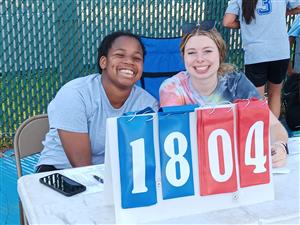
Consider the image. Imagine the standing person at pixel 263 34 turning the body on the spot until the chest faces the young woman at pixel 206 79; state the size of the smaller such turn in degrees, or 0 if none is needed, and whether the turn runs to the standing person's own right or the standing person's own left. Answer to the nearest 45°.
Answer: approximately 180°

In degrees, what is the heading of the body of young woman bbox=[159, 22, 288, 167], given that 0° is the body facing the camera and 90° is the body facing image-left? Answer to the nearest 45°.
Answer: approximately 0°

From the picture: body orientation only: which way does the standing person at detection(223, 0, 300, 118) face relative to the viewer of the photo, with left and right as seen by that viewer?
facing away from the viewer

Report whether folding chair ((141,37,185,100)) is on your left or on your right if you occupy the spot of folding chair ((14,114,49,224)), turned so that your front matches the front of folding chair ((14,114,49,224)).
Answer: on your left

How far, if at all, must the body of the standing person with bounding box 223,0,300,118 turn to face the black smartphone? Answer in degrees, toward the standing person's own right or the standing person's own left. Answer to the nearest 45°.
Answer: approximately 180°

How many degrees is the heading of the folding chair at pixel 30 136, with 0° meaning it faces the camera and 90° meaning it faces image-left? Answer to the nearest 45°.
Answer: approximately 315°

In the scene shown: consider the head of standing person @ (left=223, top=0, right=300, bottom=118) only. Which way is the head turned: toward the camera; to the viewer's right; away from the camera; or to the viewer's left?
away from the camera

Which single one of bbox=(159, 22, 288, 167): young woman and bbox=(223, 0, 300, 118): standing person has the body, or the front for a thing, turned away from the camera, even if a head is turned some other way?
the standing person

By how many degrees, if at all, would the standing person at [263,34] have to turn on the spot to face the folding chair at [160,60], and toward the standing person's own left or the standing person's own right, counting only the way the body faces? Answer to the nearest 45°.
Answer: approximately 135° to the standing person's own left

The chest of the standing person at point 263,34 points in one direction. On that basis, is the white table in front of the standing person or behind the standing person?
behind
